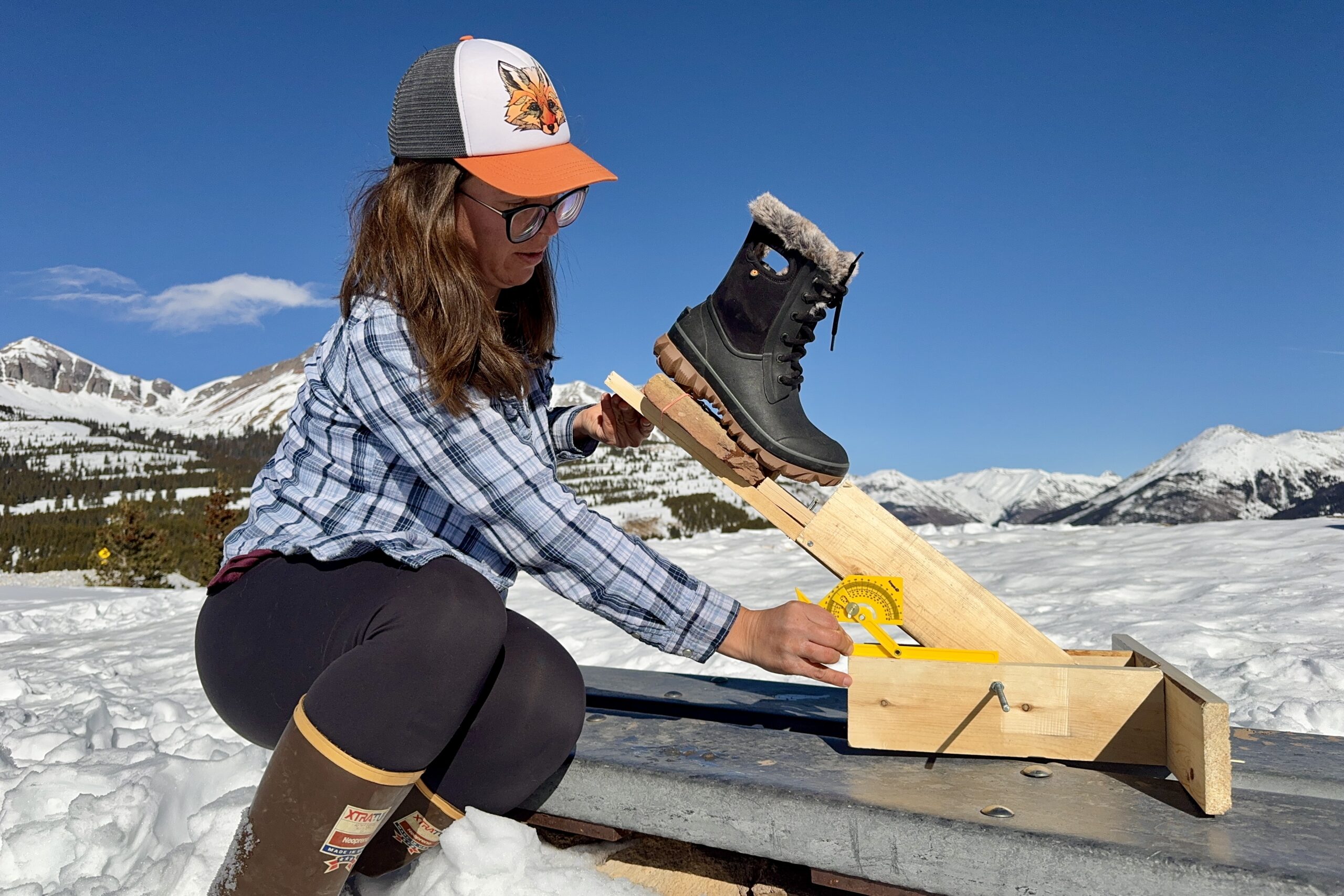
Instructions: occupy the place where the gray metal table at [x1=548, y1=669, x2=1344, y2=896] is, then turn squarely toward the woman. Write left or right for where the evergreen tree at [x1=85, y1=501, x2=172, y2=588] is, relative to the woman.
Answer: right

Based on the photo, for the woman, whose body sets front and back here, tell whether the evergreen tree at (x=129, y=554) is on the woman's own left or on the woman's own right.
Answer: on the woman's own left

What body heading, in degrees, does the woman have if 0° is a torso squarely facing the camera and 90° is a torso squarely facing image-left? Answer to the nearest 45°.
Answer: approximately 270°

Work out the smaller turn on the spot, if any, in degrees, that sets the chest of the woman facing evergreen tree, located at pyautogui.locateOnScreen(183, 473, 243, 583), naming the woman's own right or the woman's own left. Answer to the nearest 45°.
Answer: approximately 90° to the woman's own left

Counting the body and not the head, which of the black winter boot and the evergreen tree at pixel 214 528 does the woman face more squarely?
the black winter boot
